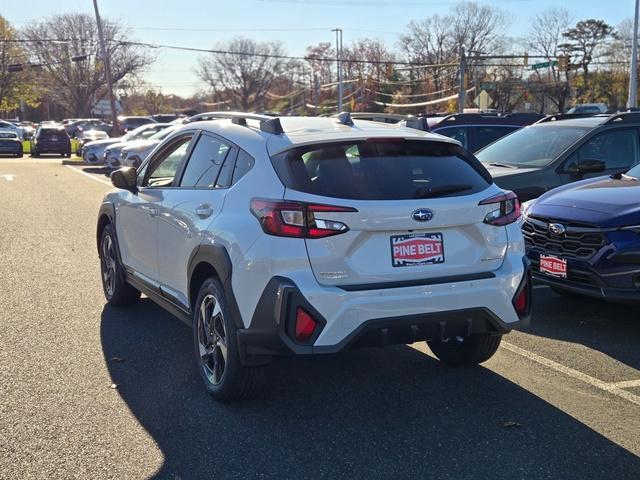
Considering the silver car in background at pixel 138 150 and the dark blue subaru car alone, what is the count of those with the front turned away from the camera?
0

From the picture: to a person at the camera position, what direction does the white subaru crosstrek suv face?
facing away from the viewer and to the left of the viewer

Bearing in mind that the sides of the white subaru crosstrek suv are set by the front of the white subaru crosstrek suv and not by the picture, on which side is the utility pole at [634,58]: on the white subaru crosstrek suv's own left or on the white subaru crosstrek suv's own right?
on the white subaru crosstrek suv's own right

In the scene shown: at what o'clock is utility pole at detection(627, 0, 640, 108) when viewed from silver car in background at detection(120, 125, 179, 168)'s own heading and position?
The utility pole is roughly at 7 o'clock from the silver car in background.

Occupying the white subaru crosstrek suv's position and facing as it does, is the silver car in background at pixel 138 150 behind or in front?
in front

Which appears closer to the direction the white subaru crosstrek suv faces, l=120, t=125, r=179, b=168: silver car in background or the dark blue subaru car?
the silver car in background

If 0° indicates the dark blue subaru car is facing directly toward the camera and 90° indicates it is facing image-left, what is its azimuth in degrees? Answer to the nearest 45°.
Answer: approximately 45°

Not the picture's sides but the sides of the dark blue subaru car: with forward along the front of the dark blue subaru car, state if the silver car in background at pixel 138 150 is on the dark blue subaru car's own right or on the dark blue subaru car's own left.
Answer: on the dark blue subaru car's own right

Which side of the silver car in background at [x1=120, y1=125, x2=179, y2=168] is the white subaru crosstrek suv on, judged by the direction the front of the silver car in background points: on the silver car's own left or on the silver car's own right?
on the silver car's own left

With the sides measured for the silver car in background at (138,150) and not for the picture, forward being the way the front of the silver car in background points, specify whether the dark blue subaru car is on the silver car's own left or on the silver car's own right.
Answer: on the silver car's own left

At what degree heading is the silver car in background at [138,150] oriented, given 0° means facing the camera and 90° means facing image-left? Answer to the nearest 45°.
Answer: approximately 45°
